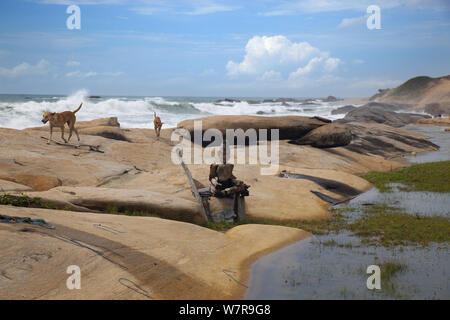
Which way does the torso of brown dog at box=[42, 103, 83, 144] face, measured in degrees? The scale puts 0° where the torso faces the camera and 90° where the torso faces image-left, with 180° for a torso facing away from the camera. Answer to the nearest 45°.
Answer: approximately 90°

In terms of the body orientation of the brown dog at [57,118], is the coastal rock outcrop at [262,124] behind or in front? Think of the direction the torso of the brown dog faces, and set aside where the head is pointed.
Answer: behind

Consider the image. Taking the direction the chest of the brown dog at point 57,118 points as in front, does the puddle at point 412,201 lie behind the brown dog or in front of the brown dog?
behind

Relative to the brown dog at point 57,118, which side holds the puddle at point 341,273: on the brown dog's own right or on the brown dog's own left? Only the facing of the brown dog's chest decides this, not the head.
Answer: on the brown dog's own left
